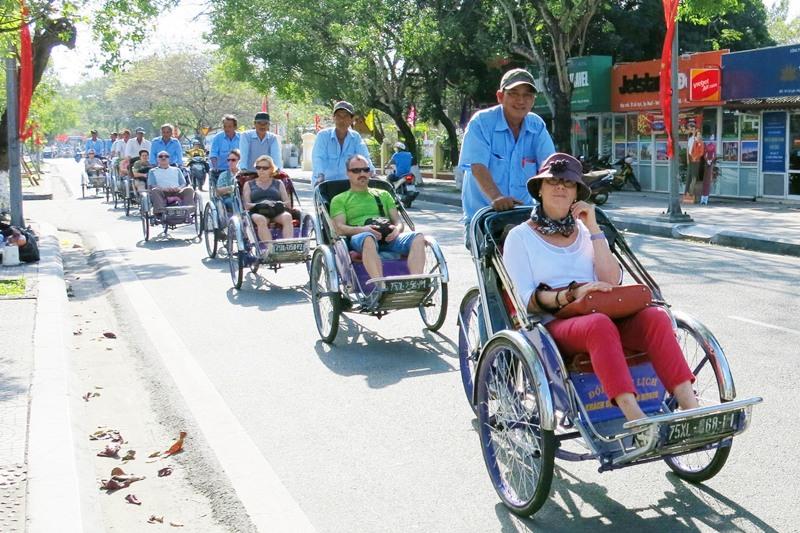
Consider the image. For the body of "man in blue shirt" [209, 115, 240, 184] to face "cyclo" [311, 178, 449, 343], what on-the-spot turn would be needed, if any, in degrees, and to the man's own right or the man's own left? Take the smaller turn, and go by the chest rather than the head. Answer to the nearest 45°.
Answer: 0° — they already face it

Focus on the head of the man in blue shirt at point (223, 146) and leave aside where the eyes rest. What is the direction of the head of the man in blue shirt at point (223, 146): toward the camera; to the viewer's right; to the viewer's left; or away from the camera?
toward the camera

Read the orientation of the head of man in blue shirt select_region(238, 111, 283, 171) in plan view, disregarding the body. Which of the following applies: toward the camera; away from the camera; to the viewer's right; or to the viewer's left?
toward the camera

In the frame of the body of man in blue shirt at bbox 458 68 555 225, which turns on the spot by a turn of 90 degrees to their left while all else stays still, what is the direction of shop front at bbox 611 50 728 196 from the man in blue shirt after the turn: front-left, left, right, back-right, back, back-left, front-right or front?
front-left

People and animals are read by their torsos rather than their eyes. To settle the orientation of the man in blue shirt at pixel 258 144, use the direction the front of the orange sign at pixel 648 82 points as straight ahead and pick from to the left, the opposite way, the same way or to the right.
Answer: to the left

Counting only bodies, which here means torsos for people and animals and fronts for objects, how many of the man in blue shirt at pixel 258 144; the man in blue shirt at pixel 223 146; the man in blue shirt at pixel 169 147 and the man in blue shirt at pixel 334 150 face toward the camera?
4

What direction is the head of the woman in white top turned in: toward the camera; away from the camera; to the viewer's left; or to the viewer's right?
toward the camera

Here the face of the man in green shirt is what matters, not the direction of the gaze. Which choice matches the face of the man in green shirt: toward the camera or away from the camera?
toward the camera

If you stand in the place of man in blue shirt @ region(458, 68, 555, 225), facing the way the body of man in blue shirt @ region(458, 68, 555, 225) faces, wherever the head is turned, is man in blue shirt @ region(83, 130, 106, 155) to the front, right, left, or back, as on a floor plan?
back

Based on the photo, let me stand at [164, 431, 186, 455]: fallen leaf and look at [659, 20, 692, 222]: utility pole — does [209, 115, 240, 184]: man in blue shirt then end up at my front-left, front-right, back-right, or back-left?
front-left

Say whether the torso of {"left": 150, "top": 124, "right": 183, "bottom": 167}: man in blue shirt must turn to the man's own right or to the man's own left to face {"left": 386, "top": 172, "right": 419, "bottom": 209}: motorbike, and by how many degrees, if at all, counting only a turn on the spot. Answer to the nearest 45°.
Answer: approximately 135° to the man's own left

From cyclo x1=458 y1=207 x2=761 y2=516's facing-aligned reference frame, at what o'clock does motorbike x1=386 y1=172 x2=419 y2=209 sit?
The motorbike is roughly at 7 o'clock from the cyclo.

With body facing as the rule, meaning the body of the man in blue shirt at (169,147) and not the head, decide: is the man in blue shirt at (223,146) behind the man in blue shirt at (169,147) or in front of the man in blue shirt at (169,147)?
in front

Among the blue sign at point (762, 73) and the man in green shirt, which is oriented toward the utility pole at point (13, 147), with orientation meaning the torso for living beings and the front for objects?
the blue sign

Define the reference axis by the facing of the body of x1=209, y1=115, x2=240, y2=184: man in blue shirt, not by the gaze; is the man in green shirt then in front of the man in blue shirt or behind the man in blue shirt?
in front

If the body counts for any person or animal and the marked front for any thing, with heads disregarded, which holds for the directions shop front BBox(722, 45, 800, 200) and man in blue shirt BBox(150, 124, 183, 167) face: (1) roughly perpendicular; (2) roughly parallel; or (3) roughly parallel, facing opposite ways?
roughly perpendicular

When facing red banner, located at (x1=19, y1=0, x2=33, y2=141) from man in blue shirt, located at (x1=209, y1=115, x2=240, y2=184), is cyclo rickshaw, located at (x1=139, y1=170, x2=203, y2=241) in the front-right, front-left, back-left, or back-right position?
front-right

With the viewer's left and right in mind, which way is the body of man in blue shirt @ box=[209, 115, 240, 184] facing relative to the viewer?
facing the viewer
